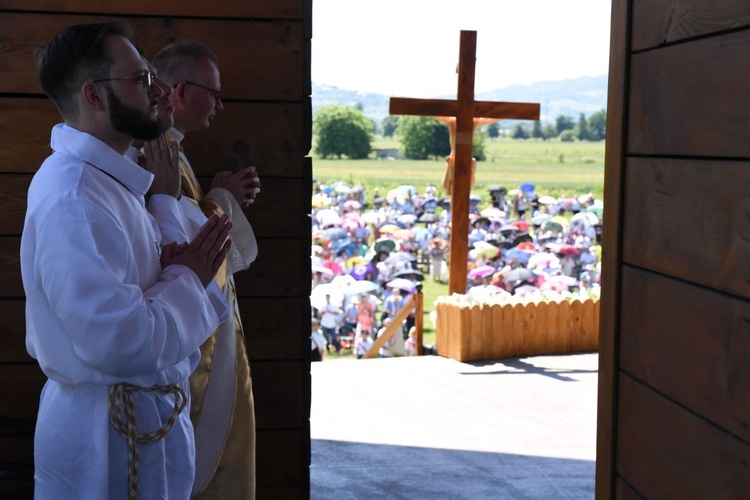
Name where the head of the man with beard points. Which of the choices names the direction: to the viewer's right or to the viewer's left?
to the viewer's right

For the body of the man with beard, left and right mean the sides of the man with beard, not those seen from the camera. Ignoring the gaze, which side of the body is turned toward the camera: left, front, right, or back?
right

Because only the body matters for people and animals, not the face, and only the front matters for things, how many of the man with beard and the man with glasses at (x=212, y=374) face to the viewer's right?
2

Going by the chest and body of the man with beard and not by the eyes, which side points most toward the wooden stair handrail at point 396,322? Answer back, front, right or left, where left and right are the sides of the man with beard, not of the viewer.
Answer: left

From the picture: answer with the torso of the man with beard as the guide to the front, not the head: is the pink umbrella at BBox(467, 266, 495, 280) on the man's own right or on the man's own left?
on the man's own left

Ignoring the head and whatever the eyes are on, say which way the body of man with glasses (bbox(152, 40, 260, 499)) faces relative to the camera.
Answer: to the viewer's right

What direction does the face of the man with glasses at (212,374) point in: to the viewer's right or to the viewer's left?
to the viewer's right

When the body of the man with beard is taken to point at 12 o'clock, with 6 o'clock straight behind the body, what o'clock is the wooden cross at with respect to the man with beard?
The wooden cross is roughly at 10 o'clock from the man with beard.

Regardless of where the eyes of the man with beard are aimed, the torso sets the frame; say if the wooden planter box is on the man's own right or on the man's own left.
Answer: on the man's own left

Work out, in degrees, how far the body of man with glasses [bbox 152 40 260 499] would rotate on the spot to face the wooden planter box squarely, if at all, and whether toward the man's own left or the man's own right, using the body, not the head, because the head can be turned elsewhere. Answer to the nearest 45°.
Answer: approximately 45° to the man's own left
